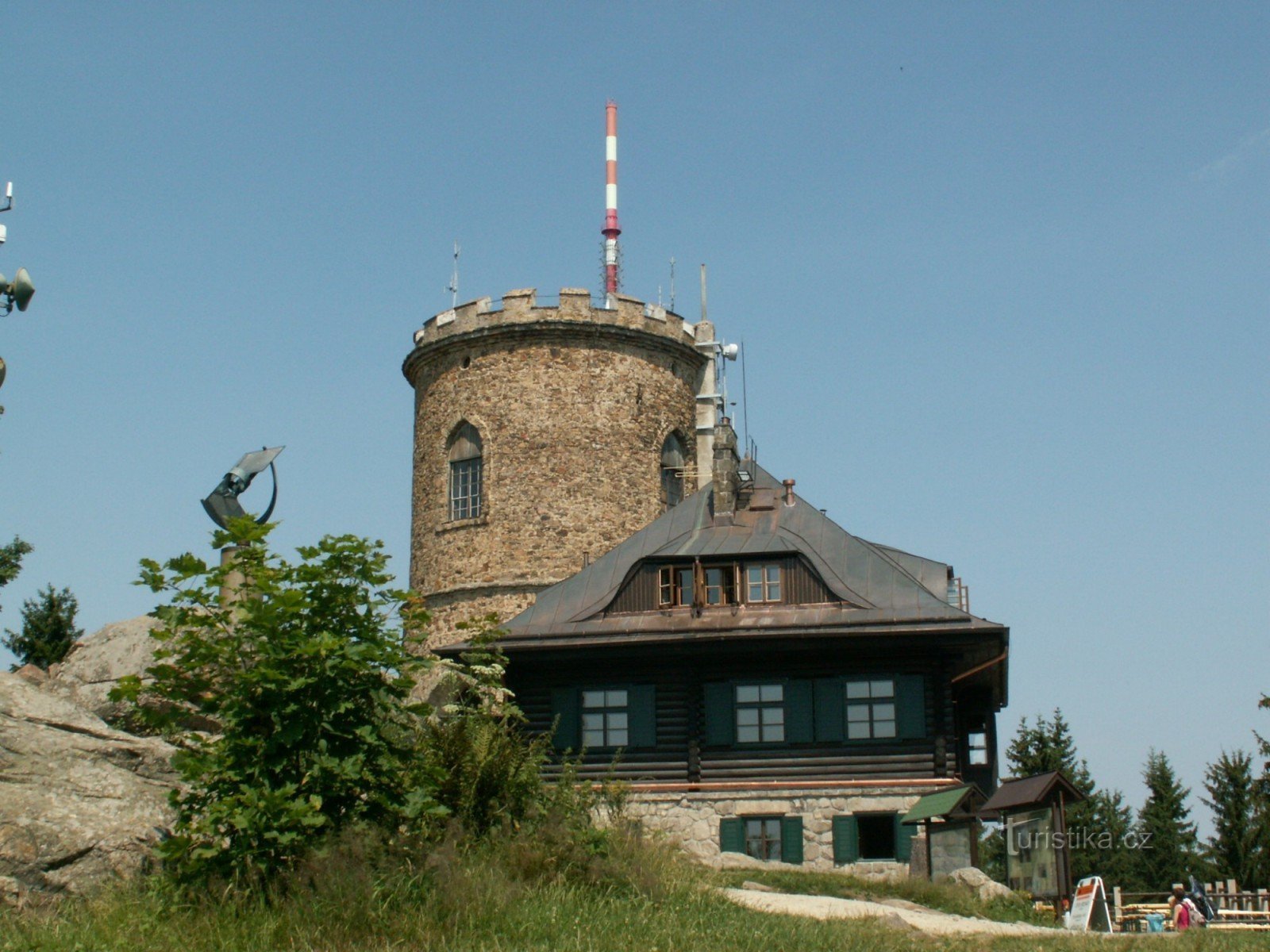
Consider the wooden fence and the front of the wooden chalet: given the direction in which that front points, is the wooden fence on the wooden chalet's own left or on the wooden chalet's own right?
on the wooden chalet's own left

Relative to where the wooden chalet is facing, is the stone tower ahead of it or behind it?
behind

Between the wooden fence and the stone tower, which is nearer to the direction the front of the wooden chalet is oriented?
the wooden fence

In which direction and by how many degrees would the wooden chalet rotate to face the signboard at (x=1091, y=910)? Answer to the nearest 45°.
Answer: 0° — it already faces it

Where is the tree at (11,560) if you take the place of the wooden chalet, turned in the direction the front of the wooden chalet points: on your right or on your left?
on your right

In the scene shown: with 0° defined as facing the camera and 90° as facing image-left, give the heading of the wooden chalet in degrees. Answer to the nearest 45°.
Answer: approximately 0°

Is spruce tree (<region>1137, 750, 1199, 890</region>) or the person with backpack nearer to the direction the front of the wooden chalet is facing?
the person with backpack

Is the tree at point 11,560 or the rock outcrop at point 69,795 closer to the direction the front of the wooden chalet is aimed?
the rock outcrop

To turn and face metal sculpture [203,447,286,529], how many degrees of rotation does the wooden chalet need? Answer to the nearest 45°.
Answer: approximately 45° to its right

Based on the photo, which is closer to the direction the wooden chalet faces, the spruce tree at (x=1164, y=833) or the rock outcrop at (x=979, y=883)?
the rock outcrop

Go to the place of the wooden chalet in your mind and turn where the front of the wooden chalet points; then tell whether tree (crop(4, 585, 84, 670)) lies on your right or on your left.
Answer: on your right

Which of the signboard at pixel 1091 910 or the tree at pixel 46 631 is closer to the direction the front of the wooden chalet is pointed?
the signboard
